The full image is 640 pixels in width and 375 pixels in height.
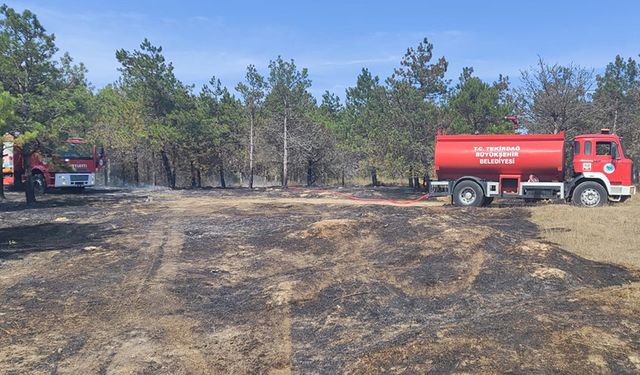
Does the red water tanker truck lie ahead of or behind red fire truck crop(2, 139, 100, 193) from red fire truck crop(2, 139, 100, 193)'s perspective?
ahead

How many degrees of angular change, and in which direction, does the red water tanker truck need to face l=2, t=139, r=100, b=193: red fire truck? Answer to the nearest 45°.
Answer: approximately 180°

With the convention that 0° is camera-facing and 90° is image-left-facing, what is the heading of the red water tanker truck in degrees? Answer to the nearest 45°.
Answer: approximately 270°
